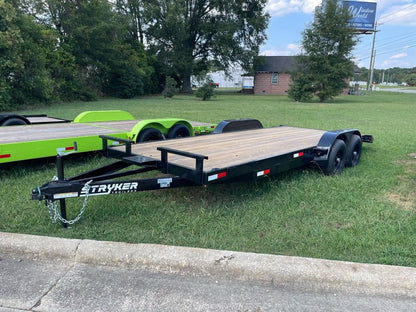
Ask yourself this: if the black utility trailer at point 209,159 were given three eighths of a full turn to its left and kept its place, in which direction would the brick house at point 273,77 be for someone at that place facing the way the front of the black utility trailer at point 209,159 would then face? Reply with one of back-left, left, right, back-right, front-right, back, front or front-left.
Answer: left

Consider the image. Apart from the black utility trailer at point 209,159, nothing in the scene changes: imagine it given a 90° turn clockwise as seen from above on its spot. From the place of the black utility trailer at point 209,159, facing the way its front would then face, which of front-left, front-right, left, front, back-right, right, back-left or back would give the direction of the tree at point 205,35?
front-right

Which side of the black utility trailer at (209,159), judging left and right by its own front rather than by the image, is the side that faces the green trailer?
right

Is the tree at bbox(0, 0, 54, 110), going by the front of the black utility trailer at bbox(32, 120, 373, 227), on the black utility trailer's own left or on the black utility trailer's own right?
on the black utility trailer's own right

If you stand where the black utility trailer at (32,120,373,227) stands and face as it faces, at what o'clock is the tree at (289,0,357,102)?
The tree is roughly at 5 o'clock from the black utility trailer.

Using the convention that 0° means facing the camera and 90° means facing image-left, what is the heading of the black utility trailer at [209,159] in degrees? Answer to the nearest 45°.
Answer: approximately 45°
